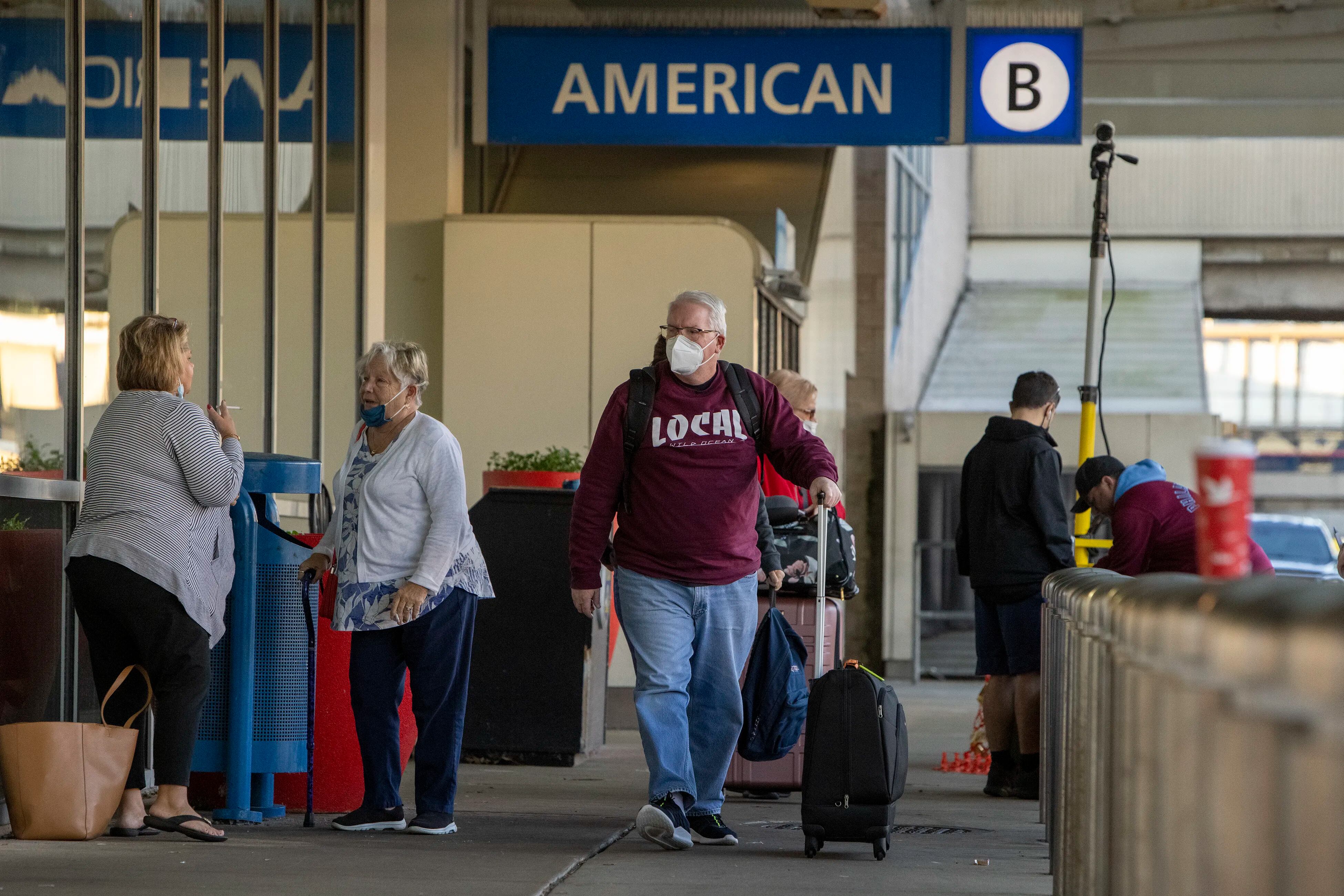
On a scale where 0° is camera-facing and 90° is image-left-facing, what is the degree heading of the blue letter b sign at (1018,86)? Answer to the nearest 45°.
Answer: approximately 0°

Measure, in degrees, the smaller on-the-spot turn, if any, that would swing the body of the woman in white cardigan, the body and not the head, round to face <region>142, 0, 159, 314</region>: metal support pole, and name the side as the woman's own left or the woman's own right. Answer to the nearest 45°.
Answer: approximately 90° to the woman's own right

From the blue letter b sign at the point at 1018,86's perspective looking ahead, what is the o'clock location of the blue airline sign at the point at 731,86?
the blue airline sign at the point at 731,86 is roughly at 3 o'clock from the blue letter b sign at the point at 1018,86.

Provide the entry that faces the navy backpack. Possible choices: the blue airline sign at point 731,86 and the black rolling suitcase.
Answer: the blue airline sign

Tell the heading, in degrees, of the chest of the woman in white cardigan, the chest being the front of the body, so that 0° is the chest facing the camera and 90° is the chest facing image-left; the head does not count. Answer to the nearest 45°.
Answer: approximately 45°

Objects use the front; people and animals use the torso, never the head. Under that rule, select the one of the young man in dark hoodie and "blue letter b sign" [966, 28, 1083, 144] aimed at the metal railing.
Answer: the blue letter b sign
